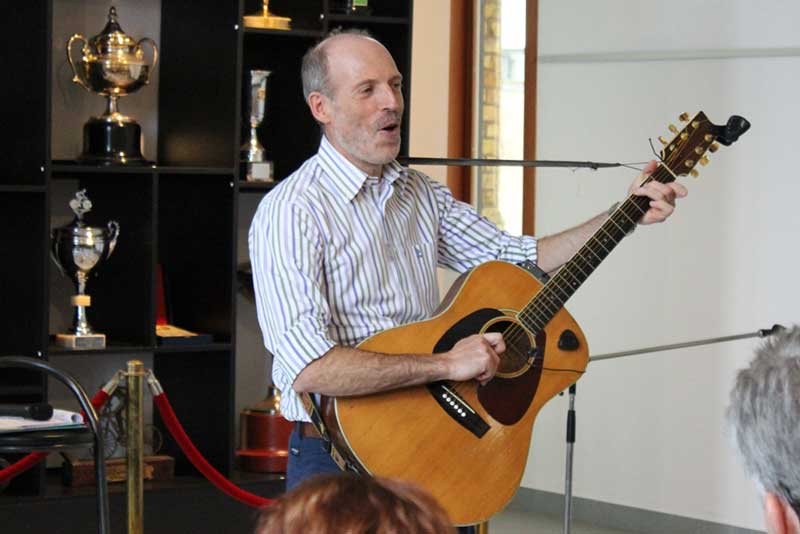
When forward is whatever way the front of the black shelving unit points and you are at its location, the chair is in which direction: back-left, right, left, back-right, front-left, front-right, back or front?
front

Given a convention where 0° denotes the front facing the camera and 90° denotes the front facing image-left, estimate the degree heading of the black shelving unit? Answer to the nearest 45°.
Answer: approximately 0°
